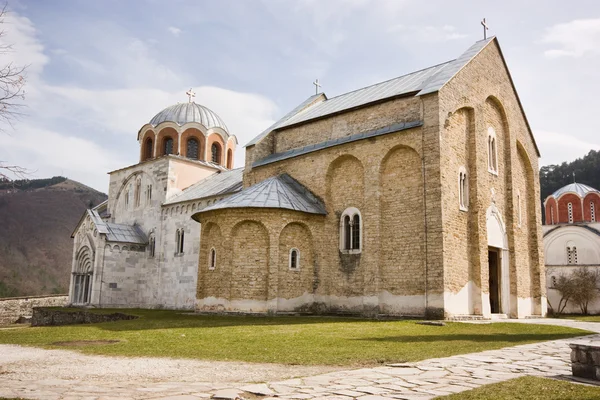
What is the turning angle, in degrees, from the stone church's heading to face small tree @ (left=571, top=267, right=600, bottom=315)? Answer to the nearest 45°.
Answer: approximately 90° to its left

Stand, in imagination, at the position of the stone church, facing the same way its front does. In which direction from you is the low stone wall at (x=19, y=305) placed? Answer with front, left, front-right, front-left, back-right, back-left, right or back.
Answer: back

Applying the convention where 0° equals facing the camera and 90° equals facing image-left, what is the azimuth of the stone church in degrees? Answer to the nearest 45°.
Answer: approximately 315°

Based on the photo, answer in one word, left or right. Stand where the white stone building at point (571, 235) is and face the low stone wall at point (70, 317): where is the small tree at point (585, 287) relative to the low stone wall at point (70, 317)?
left

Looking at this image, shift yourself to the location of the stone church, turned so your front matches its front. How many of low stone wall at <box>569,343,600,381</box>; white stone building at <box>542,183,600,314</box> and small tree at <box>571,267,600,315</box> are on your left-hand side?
2

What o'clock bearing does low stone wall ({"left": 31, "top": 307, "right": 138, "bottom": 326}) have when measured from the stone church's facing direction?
The low stone wall is roughly at 5 o'clock from the stone church.

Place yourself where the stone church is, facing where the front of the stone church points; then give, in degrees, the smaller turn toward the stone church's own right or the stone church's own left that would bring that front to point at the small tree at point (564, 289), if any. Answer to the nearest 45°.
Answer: approximately 90° to the stone church's own left

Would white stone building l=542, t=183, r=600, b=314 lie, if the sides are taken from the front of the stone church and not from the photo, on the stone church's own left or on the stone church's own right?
on the stone church's own left

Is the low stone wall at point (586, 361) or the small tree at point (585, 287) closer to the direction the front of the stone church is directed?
the low stone wall

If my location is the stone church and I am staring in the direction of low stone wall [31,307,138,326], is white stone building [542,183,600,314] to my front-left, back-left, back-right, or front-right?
back-right

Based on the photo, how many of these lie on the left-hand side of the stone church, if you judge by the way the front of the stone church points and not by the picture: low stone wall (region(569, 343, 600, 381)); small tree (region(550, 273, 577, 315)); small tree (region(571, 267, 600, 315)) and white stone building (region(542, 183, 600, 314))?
3
